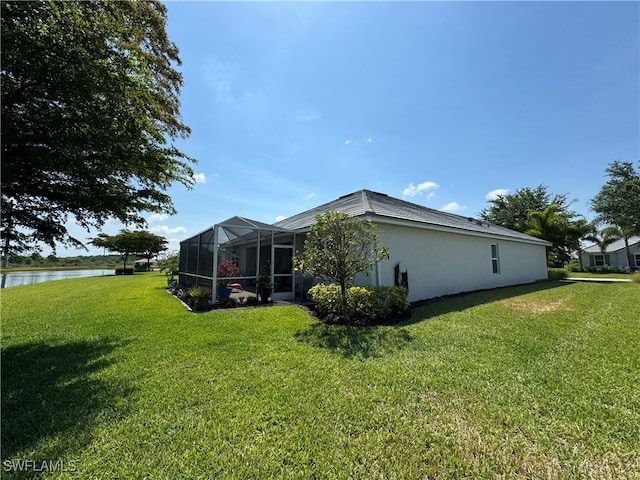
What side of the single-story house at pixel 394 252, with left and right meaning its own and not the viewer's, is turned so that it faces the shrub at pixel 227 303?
back

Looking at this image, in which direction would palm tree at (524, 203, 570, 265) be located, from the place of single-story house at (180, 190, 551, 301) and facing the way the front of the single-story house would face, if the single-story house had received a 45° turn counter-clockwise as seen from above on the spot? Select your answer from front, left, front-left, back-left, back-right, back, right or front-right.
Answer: front-right

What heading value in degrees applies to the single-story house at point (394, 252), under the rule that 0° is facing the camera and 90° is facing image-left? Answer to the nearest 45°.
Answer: approximately 225°

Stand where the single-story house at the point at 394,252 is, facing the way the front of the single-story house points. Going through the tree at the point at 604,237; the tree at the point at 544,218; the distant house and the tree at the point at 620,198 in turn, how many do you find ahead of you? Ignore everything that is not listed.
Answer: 4

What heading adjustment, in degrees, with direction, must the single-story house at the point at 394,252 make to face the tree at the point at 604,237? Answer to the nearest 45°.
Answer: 0° — it already faces it

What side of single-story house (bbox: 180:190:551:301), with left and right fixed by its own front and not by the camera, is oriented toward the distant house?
front

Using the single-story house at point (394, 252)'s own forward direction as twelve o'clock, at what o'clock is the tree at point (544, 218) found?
The tree is roughly at 12 o'clock from the single-story house.

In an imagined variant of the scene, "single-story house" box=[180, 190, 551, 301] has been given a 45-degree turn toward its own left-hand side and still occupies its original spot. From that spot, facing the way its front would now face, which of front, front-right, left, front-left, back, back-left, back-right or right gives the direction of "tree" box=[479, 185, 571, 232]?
front-right

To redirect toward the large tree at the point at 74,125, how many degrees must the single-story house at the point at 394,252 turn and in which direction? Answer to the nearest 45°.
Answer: approximately 180°

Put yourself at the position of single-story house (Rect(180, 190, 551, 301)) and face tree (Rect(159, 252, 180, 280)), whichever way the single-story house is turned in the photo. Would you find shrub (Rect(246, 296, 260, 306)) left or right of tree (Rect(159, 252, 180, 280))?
left
